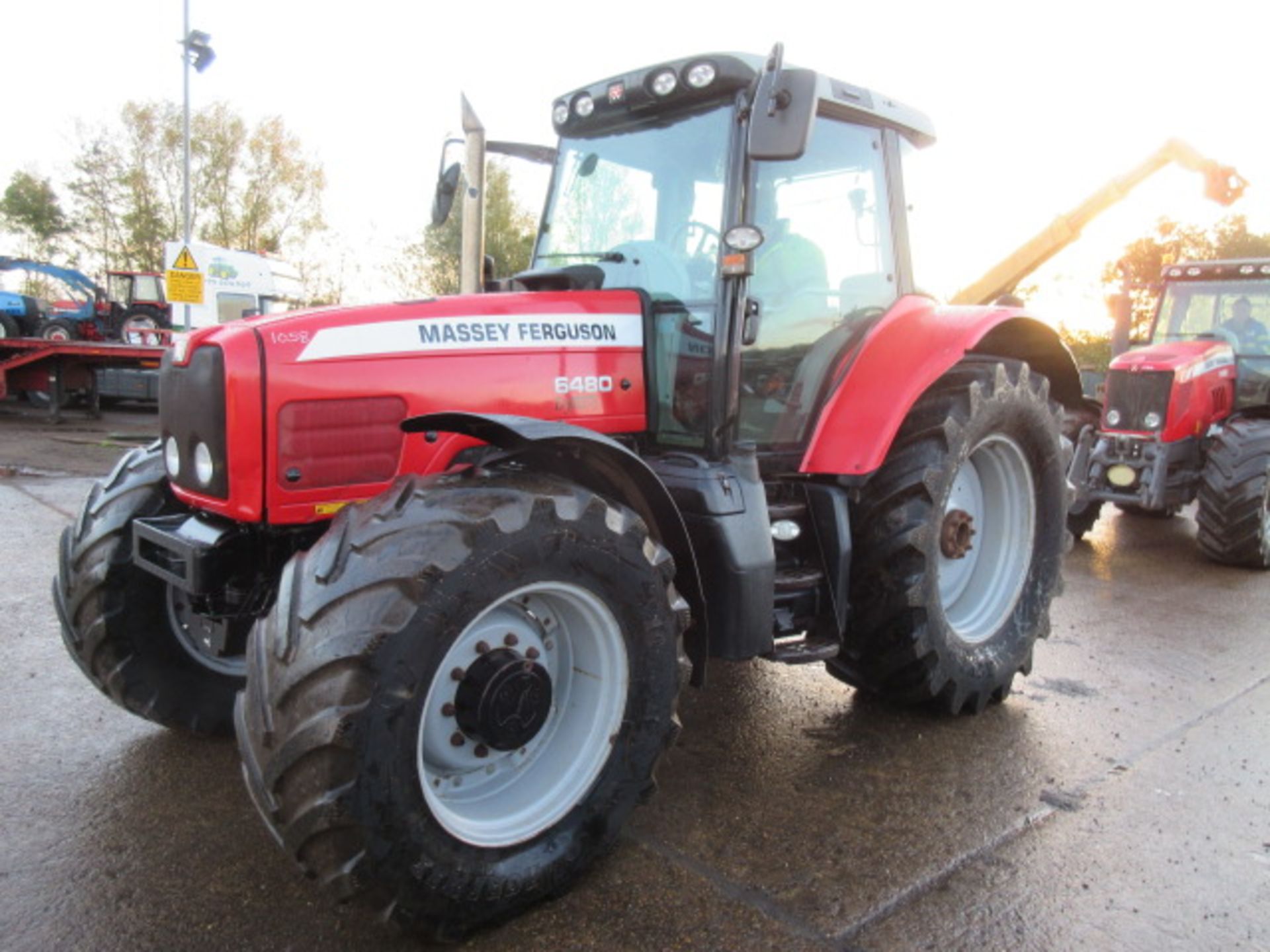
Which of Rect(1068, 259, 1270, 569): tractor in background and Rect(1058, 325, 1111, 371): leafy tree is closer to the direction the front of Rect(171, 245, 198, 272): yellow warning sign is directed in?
the tractor in background

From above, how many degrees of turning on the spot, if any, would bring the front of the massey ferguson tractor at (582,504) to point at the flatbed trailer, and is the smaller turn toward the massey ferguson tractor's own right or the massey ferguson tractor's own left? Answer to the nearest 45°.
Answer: approximately 90° to the massey ferguson tractor's own right

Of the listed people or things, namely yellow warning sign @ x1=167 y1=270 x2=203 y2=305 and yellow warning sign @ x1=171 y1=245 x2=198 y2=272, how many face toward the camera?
2

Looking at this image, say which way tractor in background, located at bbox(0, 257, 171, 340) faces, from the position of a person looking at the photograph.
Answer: facing to the left of the viewer

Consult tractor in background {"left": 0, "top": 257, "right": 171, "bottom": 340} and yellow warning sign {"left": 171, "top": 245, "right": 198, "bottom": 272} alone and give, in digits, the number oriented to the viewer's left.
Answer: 1

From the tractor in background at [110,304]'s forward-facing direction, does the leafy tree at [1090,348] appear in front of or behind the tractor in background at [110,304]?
behind

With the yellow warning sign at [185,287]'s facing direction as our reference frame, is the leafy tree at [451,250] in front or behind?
behind

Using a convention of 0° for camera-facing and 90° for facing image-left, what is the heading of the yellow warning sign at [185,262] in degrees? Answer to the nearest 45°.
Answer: approximately 0°

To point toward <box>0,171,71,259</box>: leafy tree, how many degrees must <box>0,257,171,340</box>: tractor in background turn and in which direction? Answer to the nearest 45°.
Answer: approximately 90° to its right

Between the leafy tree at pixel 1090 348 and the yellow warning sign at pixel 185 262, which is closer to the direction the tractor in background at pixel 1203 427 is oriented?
the yellow warning sign
